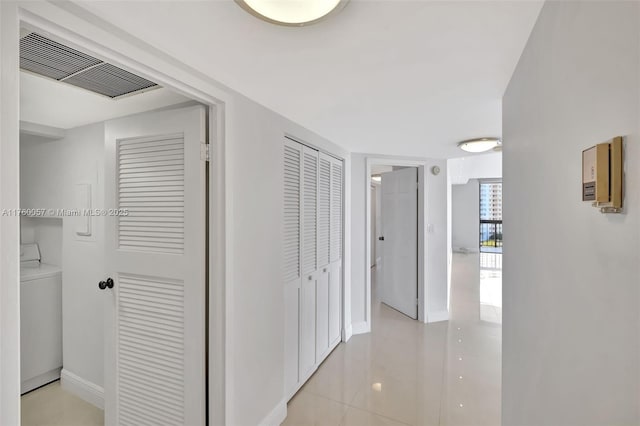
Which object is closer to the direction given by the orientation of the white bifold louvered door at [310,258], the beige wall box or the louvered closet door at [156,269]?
the beige wall box

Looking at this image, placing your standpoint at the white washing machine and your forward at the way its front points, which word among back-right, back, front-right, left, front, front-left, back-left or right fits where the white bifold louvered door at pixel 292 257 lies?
front

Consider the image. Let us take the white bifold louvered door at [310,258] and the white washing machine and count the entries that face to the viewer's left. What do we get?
0

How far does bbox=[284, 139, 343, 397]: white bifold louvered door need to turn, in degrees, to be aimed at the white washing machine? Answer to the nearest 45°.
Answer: approximately 135° to its right

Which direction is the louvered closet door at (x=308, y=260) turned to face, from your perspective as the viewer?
facing the viewer and to the right of the viewer

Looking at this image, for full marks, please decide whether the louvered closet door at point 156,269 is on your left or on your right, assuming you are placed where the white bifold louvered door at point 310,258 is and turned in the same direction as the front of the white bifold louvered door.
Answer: on your right

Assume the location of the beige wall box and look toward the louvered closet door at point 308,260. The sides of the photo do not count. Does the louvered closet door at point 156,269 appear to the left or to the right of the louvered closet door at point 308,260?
left

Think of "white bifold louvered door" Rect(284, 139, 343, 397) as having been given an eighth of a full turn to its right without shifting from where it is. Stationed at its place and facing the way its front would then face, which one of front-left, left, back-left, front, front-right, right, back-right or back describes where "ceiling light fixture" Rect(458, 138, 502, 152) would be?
left

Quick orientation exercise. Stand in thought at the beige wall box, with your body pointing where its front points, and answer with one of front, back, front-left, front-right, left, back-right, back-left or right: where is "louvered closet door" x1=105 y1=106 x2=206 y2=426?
front-right

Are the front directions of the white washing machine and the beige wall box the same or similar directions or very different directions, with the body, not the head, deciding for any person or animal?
very different directions

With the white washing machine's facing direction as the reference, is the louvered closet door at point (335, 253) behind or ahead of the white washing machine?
ahead

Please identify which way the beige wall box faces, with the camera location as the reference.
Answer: facing the viewer and to the left of the viewer
